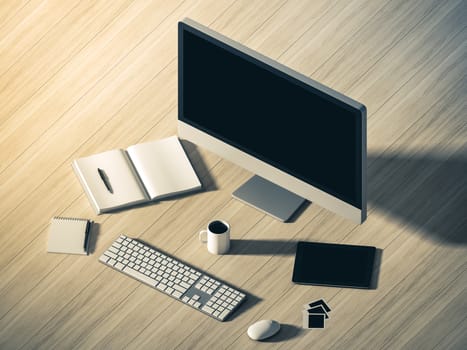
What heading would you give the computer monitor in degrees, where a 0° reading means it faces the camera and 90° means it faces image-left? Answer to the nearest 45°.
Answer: approximately 45°

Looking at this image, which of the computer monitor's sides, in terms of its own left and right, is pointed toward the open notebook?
right

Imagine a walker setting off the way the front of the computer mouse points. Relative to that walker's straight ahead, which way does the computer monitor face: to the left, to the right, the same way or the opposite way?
the opposite way

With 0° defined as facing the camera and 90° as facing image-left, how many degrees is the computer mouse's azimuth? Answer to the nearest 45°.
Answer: approximately 225°

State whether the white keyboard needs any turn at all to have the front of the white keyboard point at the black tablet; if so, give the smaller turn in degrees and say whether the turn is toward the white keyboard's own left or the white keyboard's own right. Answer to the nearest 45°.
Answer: approximately 135° to the white keyboard's own left

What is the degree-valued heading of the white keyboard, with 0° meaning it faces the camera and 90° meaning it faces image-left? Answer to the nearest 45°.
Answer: approximately 45°
